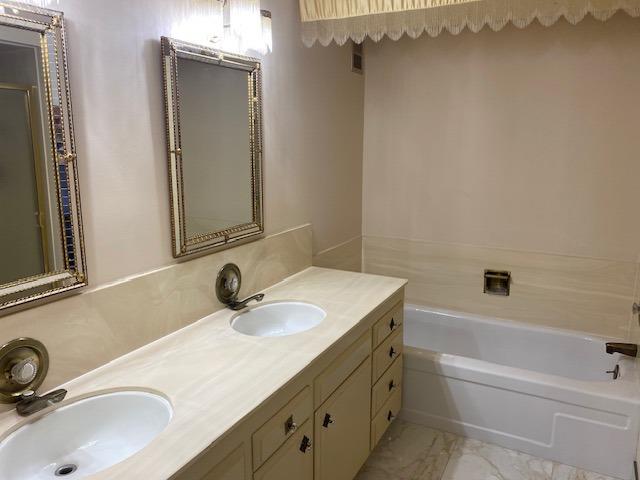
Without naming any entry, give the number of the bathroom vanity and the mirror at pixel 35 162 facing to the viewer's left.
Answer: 0

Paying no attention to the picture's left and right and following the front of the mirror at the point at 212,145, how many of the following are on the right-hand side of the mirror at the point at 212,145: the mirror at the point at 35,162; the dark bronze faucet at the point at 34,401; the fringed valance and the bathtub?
2

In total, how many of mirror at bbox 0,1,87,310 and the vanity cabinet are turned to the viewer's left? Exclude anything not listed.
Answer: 0

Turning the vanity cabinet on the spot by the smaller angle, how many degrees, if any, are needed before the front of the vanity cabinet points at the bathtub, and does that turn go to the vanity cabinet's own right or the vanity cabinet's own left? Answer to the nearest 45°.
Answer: approximately 90° to the vanity cabinet's own left

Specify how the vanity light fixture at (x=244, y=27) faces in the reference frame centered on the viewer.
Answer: facing the viewer and to the right of the viewer

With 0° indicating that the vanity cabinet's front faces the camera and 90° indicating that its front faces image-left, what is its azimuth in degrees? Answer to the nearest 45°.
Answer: approximately 315°

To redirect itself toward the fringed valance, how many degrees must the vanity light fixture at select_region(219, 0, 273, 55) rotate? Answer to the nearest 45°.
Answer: approximately 45° to its left
